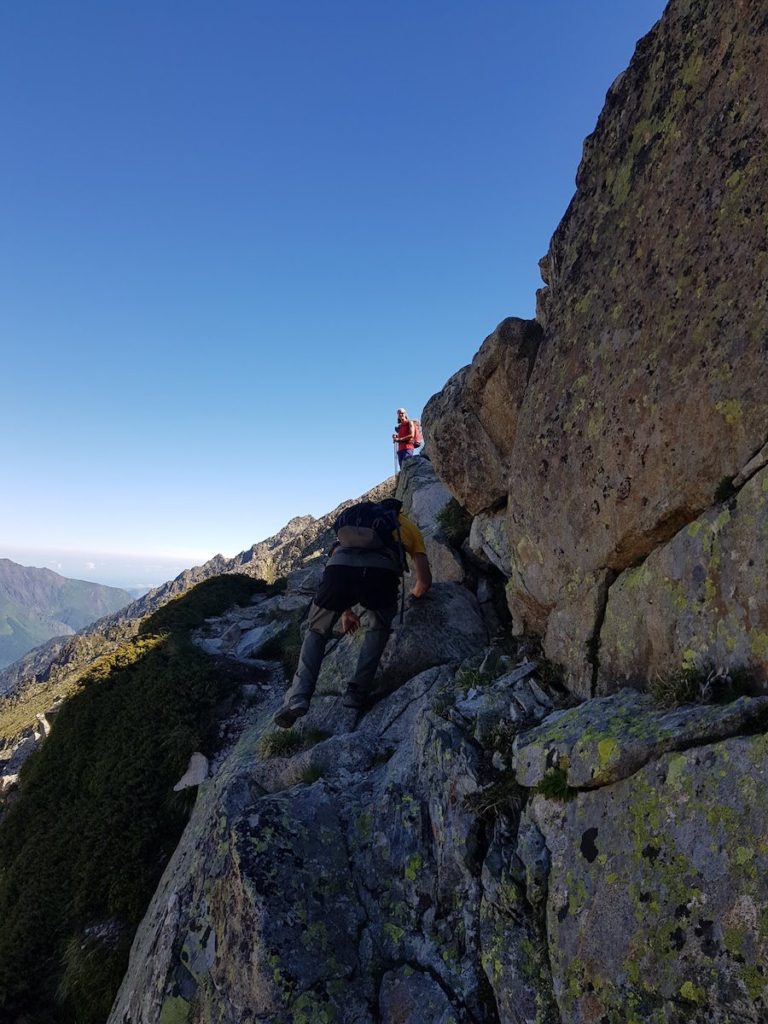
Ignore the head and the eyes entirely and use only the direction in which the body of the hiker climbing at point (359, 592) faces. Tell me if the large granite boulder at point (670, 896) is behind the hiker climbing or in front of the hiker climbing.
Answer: behind

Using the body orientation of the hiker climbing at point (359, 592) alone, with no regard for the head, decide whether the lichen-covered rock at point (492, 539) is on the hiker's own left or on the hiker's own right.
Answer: on the hiker's own right

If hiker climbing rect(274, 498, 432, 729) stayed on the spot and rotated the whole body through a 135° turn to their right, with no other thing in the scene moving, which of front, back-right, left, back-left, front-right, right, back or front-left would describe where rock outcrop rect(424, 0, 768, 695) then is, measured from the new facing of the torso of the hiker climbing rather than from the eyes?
front

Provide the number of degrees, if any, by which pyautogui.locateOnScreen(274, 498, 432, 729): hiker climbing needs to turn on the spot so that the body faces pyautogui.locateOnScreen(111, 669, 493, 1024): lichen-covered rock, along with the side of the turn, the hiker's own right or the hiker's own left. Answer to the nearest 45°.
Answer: approximately 180°

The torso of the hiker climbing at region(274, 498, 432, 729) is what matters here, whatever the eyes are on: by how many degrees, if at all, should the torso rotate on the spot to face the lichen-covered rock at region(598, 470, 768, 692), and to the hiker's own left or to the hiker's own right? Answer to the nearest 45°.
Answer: approximately 135° to the hiker's own right

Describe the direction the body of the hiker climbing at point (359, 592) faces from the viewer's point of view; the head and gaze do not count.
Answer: away from the camera

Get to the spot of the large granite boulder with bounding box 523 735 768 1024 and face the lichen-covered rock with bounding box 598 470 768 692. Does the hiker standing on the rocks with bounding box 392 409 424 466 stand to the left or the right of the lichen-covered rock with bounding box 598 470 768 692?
left

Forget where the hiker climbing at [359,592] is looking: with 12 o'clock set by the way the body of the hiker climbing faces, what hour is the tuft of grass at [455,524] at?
The tuft of grass is roughly at 1 o'clock from the hiker climbing.

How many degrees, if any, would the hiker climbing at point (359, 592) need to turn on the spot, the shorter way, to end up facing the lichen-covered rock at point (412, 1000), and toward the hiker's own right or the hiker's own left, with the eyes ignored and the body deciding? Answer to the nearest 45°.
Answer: approximately 180°
